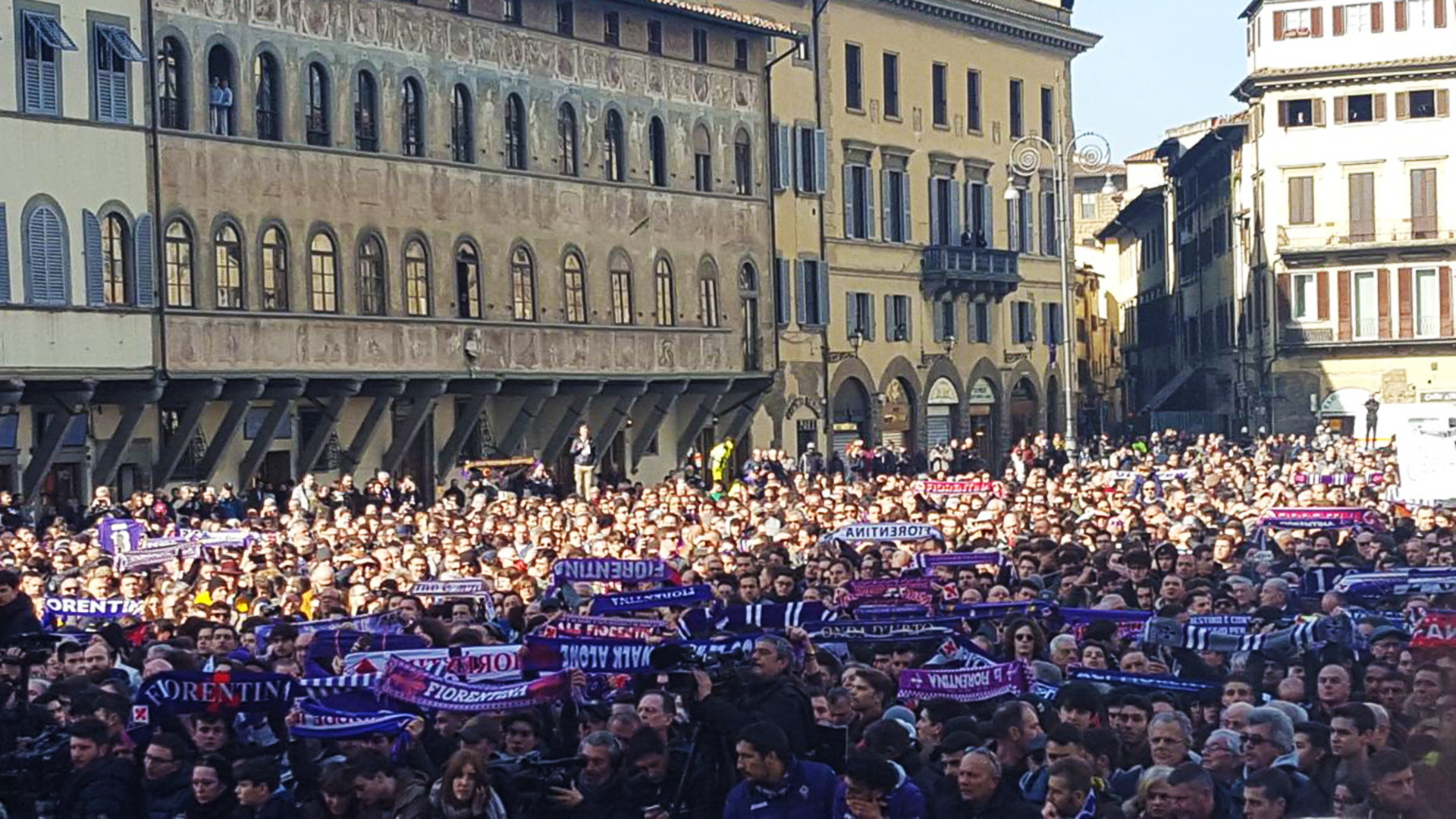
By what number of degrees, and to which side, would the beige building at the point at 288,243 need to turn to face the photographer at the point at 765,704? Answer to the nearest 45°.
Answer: approximately 45° to its right

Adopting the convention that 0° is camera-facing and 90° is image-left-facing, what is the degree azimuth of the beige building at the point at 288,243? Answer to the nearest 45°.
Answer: approximately 315°
